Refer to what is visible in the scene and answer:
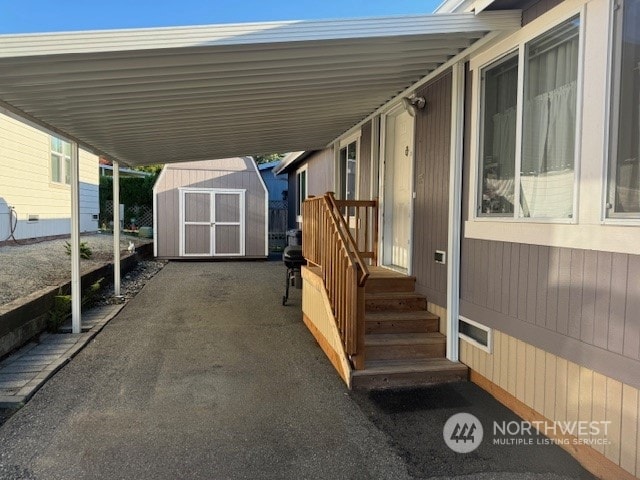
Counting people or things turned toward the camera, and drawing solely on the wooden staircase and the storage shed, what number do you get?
2

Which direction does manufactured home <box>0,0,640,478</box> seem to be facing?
to the viewer's left

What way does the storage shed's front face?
toward the camera

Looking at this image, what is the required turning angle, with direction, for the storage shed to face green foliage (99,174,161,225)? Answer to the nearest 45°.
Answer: approximately 135° to its right

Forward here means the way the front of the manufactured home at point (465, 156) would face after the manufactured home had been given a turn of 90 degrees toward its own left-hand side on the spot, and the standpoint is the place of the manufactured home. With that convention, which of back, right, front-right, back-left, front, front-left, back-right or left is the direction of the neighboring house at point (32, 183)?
back-right

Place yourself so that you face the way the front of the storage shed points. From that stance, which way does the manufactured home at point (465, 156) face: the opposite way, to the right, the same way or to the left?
to the right

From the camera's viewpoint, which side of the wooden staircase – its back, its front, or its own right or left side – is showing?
front

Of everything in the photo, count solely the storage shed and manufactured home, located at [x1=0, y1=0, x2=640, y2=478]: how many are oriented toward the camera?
1

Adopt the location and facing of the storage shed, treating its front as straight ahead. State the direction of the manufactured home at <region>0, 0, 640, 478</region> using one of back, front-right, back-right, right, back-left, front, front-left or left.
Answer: front

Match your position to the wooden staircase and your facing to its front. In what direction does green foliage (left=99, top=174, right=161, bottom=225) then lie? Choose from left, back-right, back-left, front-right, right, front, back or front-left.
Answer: back-right
